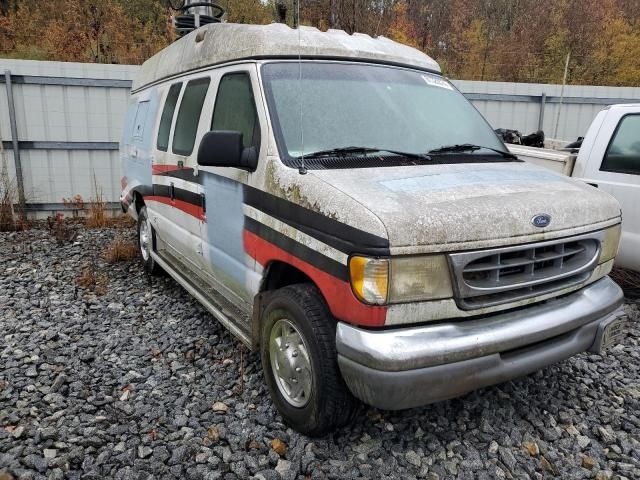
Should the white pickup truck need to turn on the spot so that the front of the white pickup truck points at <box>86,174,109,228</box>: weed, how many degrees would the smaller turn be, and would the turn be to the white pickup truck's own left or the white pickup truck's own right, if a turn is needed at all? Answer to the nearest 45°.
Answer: approximately 135° to the white pickup truck's own right

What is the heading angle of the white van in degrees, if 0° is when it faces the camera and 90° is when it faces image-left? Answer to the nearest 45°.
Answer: approximately 315°

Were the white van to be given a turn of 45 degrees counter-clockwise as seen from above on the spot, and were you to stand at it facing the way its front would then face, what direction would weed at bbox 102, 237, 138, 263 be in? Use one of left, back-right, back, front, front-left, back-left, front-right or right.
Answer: back-left

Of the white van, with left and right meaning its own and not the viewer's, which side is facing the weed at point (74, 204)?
back

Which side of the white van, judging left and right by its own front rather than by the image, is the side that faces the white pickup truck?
left

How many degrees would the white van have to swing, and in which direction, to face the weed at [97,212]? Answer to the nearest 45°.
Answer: approximately 180°
